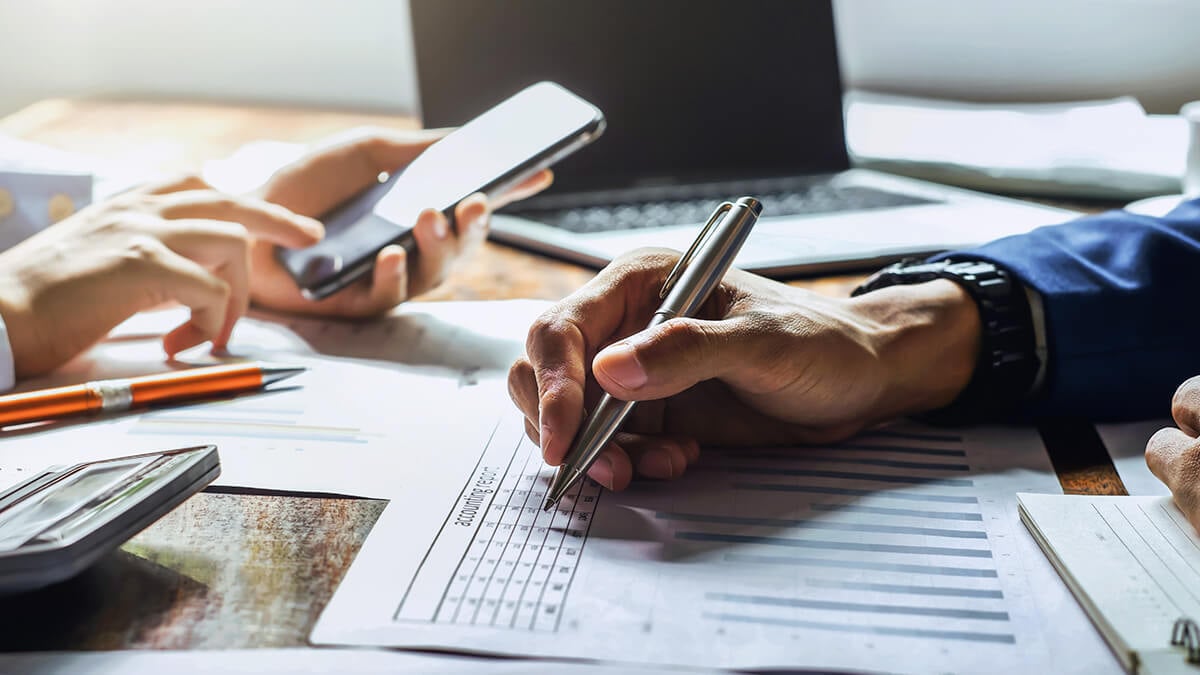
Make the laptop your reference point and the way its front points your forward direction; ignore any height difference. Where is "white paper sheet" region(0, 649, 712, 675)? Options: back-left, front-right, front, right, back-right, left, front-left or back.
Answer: front-right

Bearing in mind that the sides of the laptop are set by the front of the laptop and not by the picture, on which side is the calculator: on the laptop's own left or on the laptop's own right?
on the laptop's own right

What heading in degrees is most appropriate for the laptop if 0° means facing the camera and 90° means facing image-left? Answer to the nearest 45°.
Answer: approximately 315°
